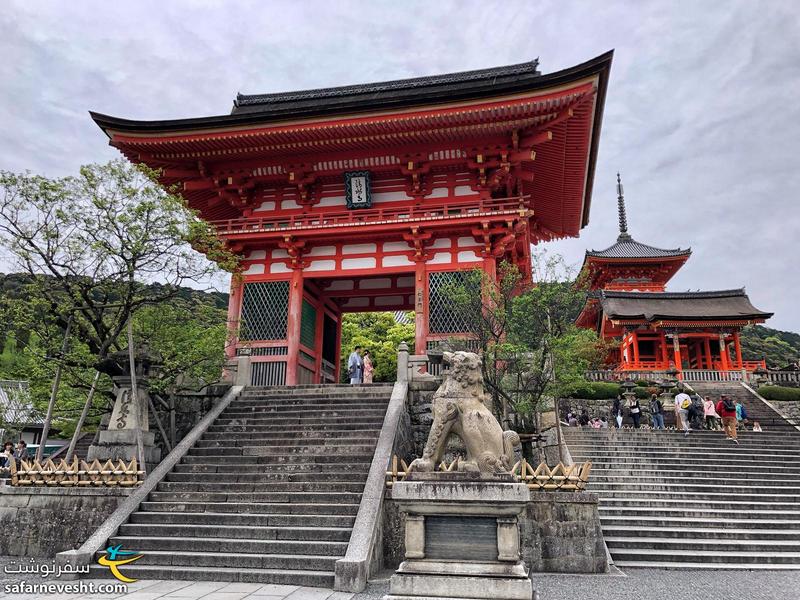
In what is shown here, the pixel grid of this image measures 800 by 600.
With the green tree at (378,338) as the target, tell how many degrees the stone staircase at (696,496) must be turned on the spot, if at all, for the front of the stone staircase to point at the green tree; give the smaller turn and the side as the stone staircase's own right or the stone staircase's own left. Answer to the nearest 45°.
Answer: approximately 135° to the stone staircase's own right

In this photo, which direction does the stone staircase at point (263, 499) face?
toward the camera

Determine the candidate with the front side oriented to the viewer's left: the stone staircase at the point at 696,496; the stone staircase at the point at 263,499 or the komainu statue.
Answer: the komainu statue

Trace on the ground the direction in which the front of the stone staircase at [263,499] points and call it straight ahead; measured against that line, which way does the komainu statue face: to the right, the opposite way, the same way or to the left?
to the right

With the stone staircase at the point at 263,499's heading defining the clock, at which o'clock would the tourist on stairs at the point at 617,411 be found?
The tourist on stairs is roughly at 8 o'clock from the stone staircase.

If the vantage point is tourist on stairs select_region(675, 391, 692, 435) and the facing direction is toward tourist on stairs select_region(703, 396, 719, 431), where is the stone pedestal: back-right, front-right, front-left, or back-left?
back-right

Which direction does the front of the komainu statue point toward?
to the viewer's left

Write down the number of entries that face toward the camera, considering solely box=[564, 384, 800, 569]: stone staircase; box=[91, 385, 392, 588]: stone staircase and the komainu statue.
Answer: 2

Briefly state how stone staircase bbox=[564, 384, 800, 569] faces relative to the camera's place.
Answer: facing the viewer
